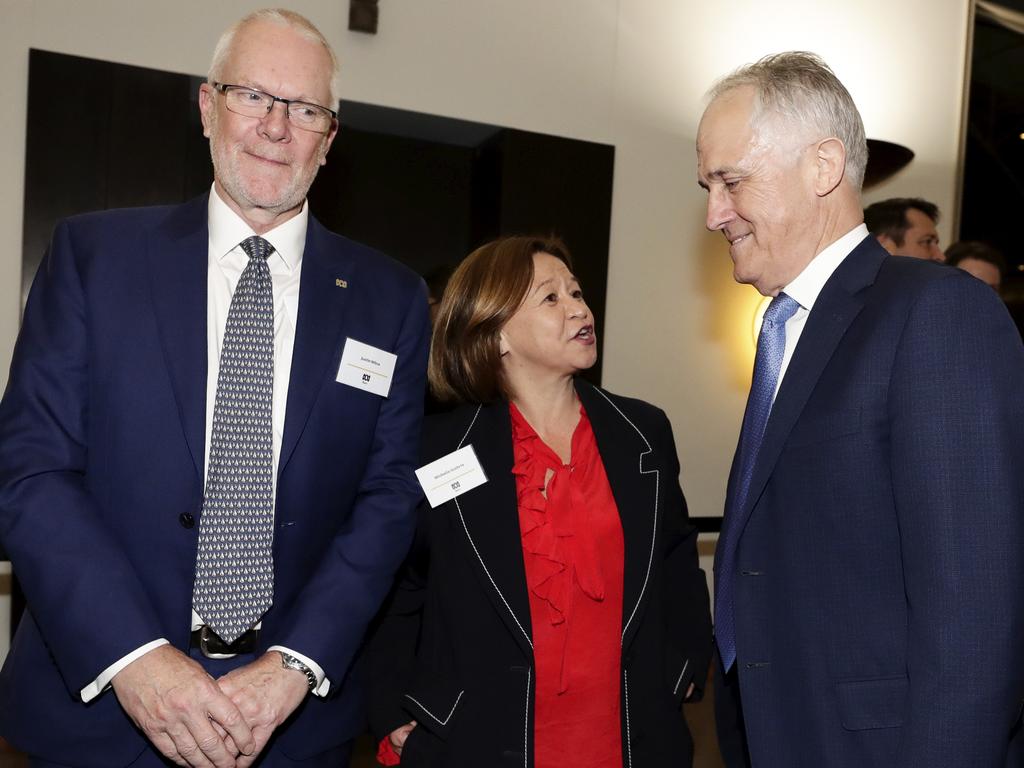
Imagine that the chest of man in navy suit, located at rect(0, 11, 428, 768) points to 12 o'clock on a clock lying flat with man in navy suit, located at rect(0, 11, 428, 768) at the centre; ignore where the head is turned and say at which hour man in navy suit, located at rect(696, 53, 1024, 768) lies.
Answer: man in navy suit, located at rect(696, 53, 1024, 768) is roughly at 10 o'clock from man in navy suit, located at rect(0, 11, 428, 768).

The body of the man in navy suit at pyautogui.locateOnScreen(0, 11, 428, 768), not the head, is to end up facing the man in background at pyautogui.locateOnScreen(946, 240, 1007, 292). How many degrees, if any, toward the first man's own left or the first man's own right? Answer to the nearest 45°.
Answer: approximately 135° to the first man's own left
